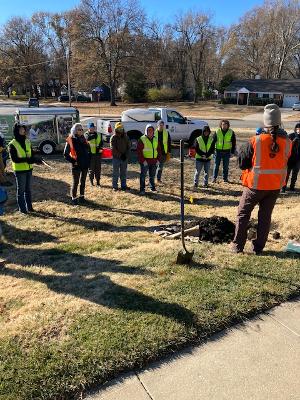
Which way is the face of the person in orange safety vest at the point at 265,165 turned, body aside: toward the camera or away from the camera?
away from the camera

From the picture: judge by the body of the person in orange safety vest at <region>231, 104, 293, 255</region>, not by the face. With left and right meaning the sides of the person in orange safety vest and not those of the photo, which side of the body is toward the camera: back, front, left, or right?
back

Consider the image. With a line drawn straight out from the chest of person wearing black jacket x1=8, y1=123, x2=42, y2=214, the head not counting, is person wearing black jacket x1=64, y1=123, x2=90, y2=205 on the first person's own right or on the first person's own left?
on the first person's own left

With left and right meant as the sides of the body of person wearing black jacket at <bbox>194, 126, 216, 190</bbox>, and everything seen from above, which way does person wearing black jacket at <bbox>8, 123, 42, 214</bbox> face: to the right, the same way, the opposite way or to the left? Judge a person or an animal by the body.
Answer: to the left

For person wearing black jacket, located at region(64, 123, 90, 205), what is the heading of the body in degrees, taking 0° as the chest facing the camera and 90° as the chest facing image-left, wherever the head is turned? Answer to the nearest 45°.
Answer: approximately 315°

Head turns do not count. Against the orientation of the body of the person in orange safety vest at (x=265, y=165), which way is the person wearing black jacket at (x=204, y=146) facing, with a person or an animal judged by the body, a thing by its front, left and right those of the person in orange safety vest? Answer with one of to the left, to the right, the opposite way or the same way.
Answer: the opposite way

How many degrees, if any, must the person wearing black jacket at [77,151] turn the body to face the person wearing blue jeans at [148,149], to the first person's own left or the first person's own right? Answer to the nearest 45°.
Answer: approximately 90° to the first person's own left

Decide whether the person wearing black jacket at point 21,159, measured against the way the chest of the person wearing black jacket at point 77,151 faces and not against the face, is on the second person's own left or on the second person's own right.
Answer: on the second person's own right

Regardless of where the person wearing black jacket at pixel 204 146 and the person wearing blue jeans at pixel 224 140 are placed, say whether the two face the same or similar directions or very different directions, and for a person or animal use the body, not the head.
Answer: same or similar directions

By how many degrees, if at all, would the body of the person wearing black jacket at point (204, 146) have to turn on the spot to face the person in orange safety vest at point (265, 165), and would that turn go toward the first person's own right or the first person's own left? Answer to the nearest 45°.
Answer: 0° — they already face them

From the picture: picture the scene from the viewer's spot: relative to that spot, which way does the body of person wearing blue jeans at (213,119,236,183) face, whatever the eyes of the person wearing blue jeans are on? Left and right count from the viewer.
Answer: facing the viewer

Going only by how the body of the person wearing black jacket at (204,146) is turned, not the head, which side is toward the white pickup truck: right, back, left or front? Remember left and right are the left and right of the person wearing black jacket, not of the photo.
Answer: back

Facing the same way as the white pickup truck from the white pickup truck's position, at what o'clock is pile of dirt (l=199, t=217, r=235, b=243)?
The pile of dirt is roughly at 3 o'clock from the white pickup truck.

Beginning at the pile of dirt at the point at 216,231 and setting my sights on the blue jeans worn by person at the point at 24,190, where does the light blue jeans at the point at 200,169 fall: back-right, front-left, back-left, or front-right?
front-right

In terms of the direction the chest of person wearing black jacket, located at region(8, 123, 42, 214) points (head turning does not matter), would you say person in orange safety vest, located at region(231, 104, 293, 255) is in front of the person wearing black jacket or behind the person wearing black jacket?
in front

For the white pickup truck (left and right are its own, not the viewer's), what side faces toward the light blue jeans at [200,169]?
right

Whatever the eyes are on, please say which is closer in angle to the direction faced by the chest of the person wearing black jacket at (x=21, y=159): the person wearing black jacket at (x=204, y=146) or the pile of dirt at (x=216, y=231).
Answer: the pile of dirt

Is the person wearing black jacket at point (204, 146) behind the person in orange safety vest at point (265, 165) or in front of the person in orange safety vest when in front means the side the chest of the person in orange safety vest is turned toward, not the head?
in front

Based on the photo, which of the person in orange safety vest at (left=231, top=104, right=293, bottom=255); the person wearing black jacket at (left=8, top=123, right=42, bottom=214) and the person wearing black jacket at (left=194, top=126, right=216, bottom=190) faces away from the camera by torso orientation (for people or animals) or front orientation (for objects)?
the person in orange safety vest
